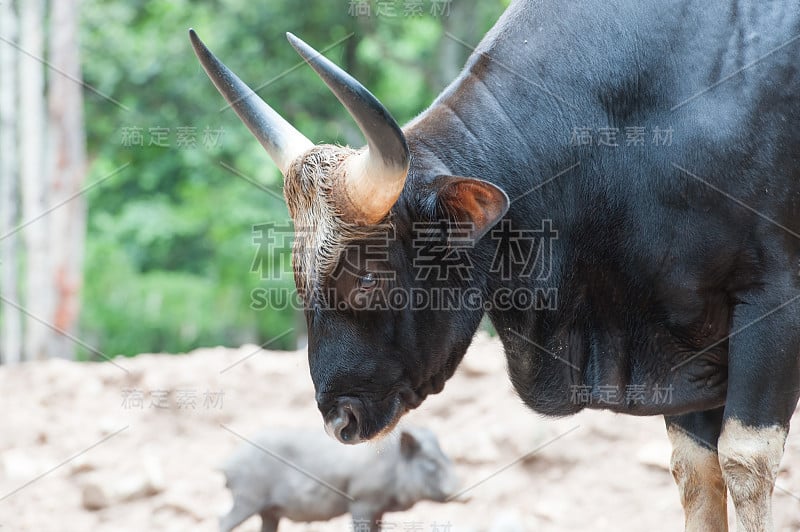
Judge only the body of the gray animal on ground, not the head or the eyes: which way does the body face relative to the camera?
to the viewer's right

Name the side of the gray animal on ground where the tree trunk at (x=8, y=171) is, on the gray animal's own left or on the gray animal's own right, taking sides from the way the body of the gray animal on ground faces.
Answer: on the gray animal's own left

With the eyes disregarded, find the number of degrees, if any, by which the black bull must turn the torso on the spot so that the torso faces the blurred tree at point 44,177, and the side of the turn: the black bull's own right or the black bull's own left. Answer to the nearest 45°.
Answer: approximately 45° to the black bull's own right

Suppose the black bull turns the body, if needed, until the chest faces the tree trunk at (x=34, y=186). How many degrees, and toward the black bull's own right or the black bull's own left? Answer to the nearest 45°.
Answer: approximately 45° to the black bull's own right

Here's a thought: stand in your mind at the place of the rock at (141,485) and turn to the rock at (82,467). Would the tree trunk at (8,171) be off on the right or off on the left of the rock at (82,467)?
right

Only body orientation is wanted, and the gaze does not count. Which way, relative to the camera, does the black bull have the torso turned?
to the viewer's left

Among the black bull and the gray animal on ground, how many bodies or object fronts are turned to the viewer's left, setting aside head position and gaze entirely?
1

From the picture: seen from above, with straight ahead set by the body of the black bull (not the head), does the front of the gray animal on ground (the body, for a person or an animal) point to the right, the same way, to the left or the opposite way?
the opposite way

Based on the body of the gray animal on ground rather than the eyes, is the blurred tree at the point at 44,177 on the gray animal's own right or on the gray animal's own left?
on the gray animal's own left

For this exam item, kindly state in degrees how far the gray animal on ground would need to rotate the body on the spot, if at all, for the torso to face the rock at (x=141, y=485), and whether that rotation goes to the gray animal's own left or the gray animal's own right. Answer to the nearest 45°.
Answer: approximately 135° to the gray animal's own left
